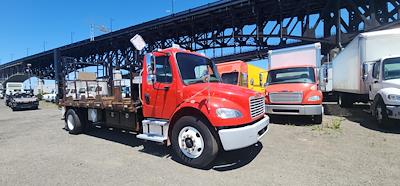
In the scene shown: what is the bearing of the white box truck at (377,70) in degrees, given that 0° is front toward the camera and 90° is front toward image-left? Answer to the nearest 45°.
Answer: approximately 315°

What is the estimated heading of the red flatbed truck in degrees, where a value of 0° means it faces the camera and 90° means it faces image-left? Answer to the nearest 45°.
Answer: approximately 315°

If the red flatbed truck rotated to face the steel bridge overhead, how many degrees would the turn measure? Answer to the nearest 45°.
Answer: approximately 90° to its left

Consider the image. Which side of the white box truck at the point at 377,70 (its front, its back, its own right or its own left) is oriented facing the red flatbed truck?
right

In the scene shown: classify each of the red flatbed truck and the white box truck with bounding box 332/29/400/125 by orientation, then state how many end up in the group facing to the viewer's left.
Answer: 0

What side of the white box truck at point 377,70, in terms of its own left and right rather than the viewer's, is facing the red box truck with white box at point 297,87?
right

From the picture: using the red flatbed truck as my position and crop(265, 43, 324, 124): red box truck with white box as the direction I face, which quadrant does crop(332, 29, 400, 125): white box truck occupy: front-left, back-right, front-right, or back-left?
front-right

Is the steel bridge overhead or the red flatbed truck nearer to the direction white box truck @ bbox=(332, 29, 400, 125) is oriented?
the red flatbed truck

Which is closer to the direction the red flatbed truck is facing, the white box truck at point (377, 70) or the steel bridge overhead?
the white box truck

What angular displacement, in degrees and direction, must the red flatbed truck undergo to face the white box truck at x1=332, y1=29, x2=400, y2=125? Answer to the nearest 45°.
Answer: approximately 45° to its left

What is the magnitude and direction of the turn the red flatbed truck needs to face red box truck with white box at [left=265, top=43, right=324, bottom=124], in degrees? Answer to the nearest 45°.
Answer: approximately 90° to its left

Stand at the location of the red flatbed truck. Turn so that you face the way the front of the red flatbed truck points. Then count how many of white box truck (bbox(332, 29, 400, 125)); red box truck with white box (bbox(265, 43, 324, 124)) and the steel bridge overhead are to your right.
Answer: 0
